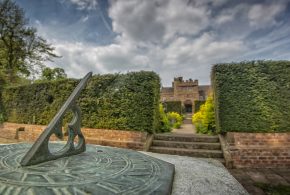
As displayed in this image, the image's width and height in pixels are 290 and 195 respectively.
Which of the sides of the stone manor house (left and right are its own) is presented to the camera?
front

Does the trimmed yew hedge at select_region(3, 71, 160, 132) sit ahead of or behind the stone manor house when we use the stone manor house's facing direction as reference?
ahead

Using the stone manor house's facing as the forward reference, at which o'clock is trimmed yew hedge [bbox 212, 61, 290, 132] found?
The trimmed yew hedge is roughly at 12 o'clock from the stone manor house.

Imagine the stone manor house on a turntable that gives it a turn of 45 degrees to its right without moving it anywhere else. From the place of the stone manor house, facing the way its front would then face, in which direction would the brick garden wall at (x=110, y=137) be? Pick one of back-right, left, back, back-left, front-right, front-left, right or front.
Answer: front-left

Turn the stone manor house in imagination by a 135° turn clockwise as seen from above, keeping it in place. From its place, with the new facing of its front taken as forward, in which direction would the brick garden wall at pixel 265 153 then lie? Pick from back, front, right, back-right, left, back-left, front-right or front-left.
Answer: back-left

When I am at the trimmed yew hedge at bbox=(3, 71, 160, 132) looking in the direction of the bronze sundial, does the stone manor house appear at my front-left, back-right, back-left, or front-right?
back-left

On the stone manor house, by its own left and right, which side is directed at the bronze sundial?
front
